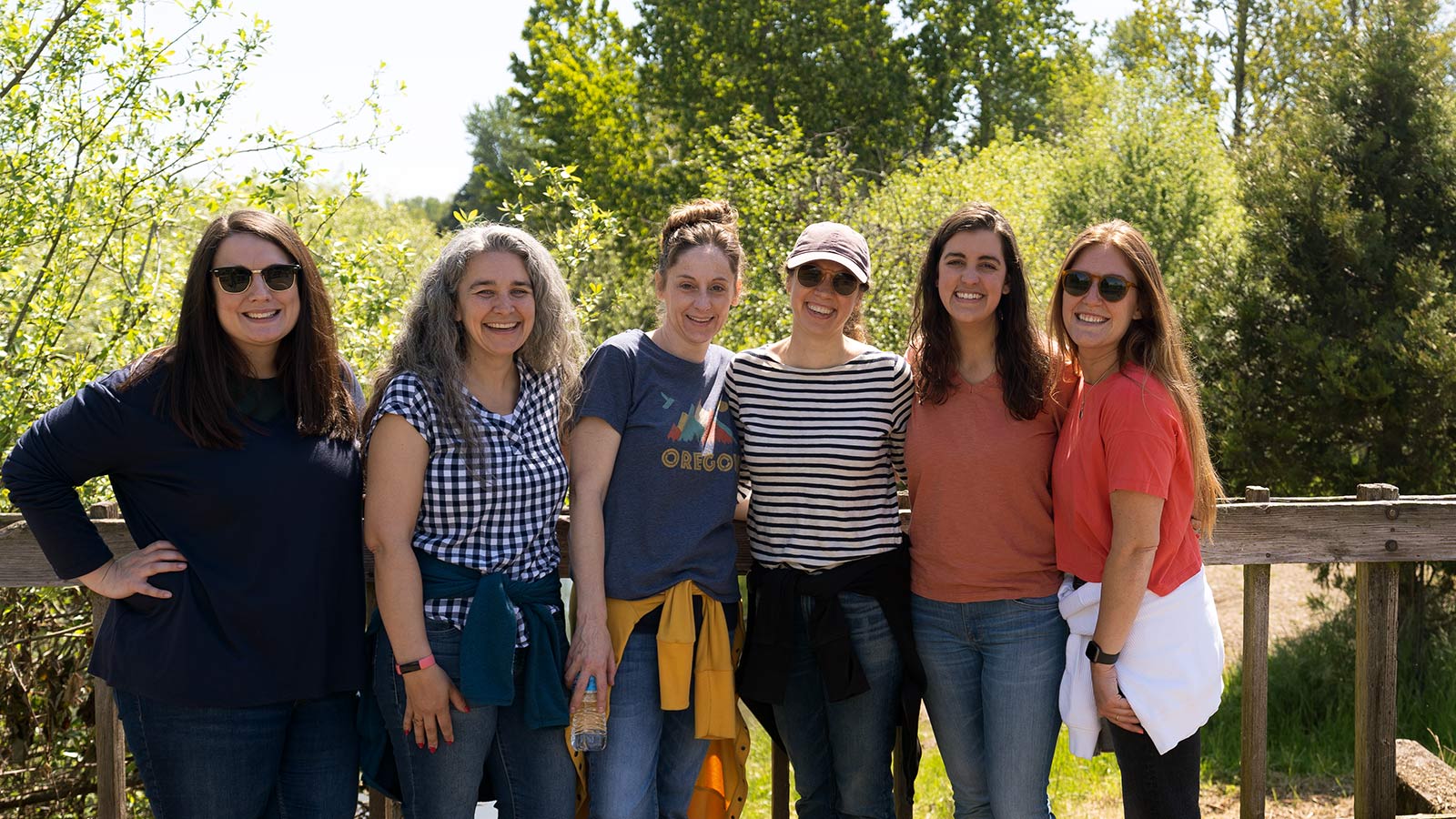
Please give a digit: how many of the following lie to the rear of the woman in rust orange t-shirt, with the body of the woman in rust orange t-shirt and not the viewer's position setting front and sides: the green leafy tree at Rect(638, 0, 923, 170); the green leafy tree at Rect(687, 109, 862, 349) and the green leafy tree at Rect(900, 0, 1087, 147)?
3

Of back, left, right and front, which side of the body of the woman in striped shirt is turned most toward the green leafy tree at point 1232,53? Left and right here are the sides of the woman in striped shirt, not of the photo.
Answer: back

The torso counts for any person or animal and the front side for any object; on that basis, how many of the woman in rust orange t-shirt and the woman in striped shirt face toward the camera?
2

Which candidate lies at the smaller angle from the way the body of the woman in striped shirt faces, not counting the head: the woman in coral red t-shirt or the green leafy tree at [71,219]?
the woman in coral red t-shirt

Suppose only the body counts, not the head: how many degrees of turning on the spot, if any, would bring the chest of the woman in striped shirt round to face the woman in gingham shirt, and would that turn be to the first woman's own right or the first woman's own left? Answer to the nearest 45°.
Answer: approximately 90° to the first woman's own right

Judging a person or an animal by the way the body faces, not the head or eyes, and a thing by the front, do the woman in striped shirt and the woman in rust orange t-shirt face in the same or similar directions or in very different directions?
same or similar directions

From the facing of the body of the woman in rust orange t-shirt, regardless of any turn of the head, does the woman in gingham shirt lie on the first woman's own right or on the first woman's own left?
on the first woman's own right

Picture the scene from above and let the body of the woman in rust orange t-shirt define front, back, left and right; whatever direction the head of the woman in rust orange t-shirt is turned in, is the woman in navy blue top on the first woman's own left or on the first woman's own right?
on the first woman's own right

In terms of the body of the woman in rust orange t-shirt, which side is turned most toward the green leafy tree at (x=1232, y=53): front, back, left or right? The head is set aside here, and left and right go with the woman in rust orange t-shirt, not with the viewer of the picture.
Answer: back

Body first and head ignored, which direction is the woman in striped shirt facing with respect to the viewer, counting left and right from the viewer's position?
facing the viewer
